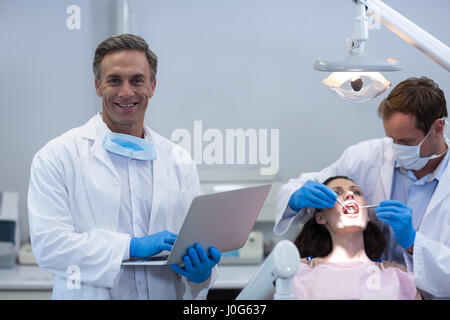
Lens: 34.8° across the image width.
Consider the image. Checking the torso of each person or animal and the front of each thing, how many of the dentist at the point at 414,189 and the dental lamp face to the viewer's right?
0

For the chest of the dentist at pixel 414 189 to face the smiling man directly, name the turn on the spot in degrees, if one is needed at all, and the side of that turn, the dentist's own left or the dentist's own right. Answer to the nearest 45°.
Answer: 0° — they already face them

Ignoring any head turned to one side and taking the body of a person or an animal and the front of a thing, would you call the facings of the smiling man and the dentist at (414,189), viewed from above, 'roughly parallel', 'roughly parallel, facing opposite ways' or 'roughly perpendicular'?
roughly perpendicular

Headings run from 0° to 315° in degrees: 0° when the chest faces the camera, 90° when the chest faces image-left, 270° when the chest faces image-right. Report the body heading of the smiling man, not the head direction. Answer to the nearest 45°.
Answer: approximately 315°

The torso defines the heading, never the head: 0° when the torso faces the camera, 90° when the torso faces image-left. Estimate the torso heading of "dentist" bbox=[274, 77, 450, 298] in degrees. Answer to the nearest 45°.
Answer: approximately 45°
